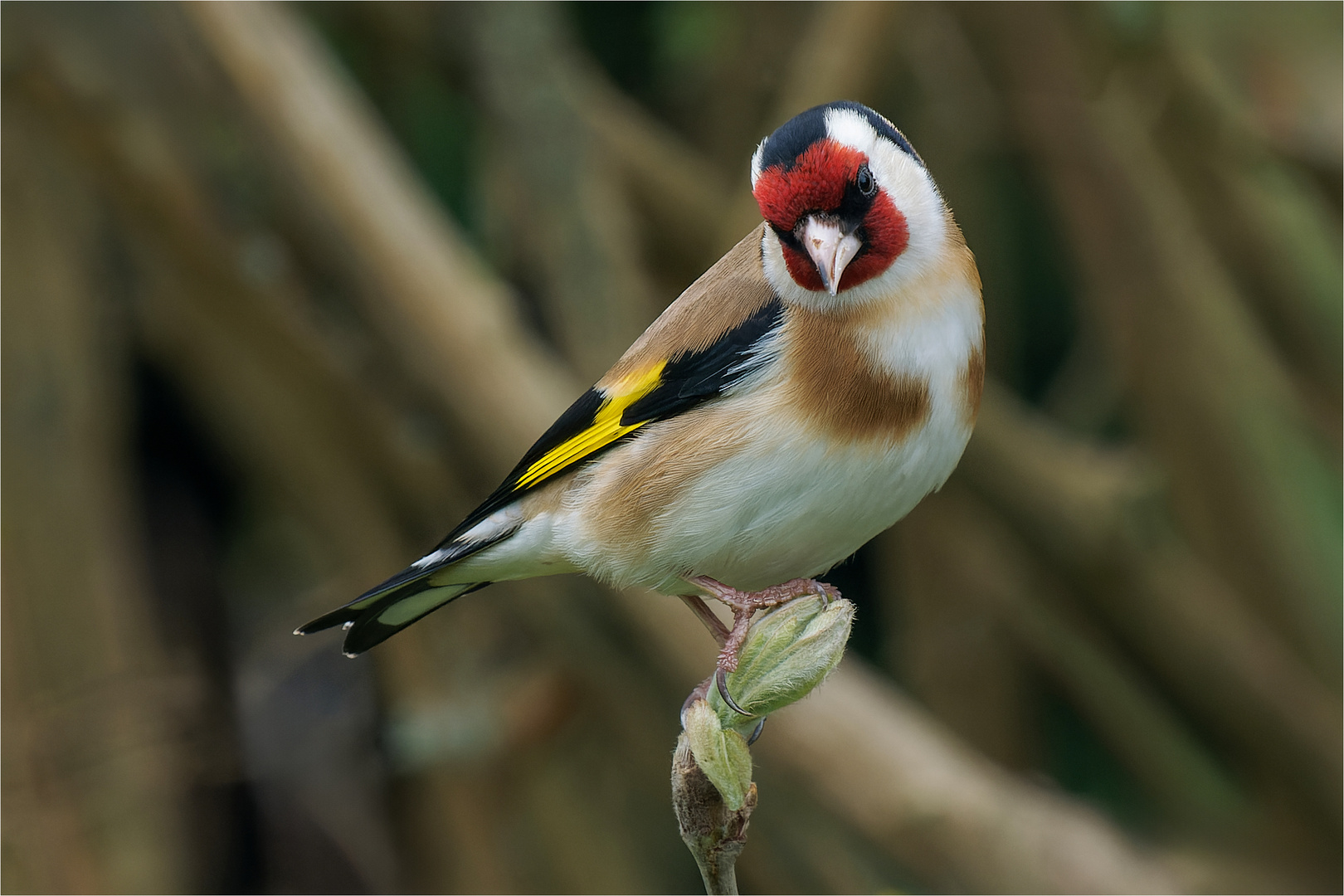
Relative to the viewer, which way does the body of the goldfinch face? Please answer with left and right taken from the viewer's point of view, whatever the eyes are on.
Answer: facing the viewer and to the right of the viewer

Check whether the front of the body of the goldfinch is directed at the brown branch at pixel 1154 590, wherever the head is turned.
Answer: no

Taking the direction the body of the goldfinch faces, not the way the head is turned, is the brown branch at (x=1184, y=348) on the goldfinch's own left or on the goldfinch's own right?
on the goldfinch's own left
